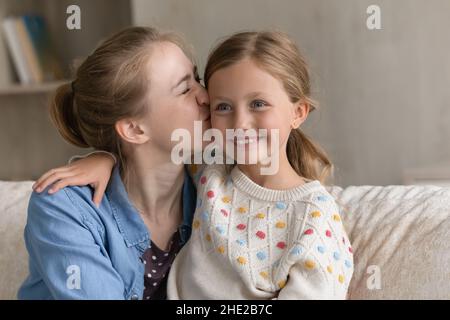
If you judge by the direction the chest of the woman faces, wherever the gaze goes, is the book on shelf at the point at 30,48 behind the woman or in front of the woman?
behind

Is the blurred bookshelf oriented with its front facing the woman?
yes

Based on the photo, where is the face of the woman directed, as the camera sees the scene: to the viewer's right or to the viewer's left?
to the viewer's right

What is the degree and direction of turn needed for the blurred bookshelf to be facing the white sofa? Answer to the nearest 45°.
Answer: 0° — it already faces it

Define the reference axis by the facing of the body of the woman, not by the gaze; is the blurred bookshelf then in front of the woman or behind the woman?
behind

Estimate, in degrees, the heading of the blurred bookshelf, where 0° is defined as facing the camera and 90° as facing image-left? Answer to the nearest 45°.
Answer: approximately 0°

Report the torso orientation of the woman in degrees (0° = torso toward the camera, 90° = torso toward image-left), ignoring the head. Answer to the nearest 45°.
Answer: approximately 315°
